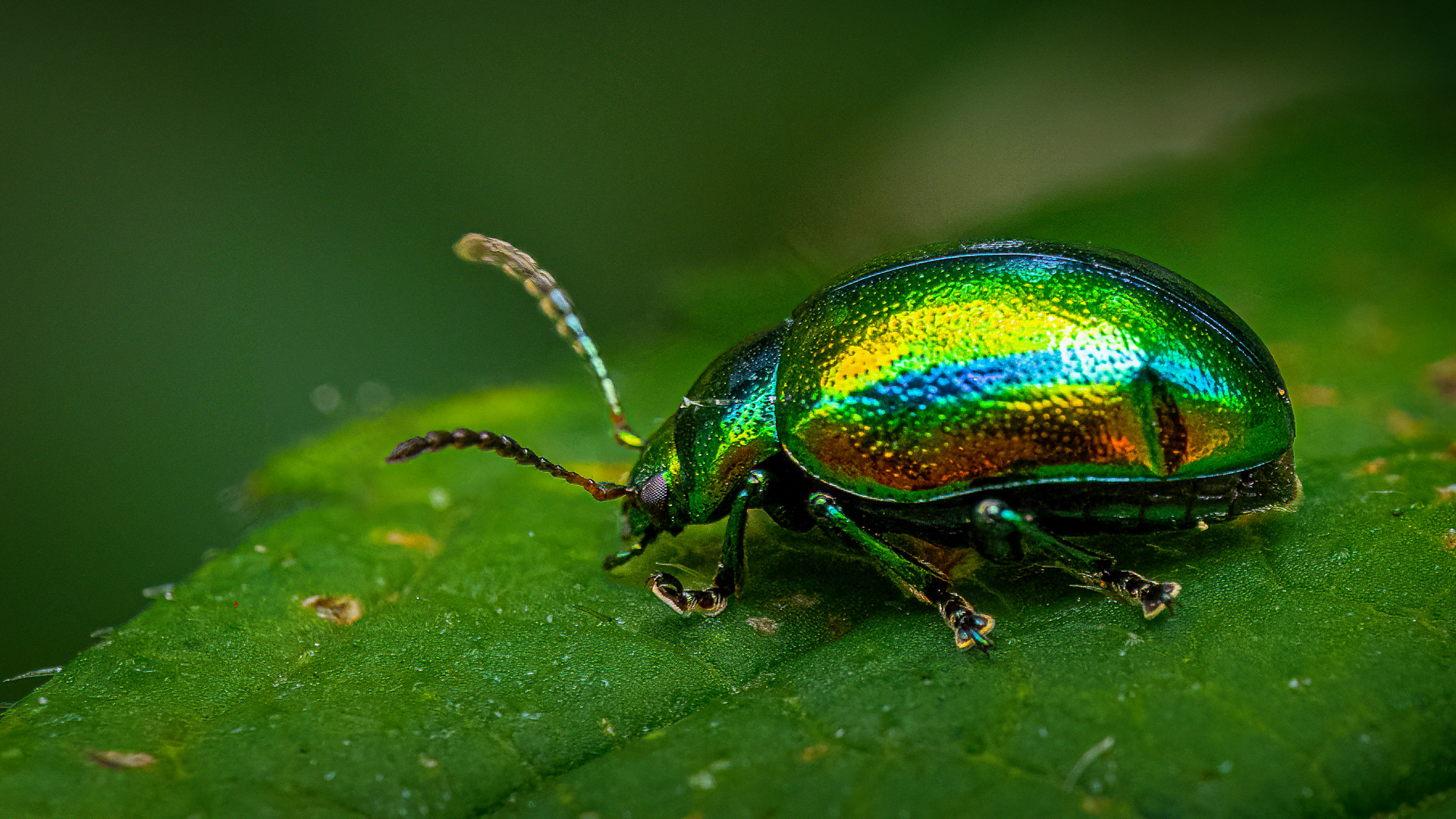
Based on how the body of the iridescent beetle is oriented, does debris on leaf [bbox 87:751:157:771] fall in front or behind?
in front

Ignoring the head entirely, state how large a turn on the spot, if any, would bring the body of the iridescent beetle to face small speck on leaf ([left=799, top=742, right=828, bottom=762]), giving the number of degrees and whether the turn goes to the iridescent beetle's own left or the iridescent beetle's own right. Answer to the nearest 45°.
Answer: approximately 45° to the iridescent beetle's own left

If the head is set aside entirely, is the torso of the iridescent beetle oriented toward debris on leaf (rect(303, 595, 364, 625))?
yes

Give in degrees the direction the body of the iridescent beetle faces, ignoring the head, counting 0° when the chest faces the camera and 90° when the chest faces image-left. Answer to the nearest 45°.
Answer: approximately 90°

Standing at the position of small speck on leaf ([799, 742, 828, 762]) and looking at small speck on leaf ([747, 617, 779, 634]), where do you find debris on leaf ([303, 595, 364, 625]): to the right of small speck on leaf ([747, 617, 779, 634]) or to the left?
left
